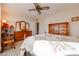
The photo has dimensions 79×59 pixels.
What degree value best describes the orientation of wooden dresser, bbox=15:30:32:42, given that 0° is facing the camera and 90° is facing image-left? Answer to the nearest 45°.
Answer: approximately 315°
